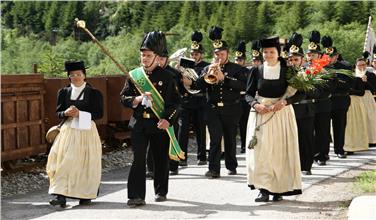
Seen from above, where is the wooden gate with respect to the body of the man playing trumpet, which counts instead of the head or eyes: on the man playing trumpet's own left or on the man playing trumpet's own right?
on the man playing trumpet's own right

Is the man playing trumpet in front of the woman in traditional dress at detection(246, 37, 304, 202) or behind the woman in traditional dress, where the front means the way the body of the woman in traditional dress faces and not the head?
behind

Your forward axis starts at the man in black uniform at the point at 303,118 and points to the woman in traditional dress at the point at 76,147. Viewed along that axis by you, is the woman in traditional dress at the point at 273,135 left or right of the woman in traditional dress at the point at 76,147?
left

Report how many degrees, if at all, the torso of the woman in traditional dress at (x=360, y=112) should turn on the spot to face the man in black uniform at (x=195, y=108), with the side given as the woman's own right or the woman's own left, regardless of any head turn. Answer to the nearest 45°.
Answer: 0° — they already face them

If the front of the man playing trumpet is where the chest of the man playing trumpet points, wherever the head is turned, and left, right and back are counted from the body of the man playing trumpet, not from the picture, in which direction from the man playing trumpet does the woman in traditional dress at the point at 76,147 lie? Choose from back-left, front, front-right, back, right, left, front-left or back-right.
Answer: front

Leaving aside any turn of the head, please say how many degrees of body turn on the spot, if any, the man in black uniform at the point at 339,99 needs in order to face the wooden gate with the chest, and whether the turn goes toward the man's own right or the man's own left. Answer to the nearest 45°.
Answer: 0° — they already face it

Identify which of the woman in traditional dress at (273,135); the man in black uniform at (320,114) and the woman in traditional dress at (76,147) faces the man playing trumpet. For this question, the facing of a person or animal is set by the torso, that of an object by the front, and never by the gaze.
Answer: the man in black uniform

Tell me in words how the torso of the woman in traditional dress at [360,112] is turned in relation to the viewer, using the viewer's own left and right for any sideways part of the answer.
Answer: facing the viewer and to the left of the viewer
